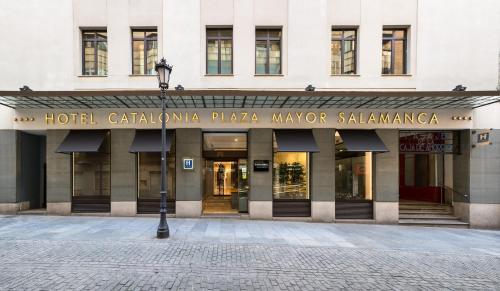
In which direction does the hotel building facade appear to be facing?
toward the camera

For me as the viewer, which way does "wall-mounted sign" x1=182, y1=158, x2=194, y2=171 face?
facing the viewer
